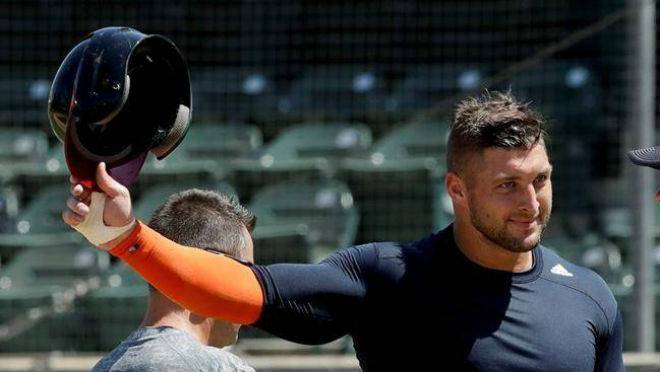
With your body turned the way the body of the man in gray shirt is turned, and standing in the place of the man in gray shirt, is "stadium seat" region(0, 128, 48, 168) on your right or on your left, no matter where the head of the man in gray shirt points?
on your left

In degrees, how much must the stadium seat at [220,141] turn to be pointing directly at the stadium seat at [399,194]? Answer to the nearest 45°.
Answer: approximately 45° to its left

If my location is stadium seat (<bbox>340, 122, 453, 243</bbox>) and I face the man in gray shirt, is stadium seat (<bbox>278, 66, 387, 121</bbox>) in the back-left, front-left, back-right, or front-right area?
back-right

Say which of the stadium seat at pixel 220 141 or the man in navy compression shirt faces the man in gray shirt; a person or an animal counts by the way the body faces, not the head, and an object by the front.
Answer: the stadium seat

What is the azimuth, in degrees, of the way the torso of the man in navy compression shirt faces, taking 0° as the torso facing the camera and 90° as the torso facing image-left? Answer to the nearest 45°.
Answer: approximately 315°

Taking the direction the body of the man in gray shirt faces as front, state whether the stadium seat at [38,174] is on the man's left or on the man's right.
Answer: on the man's left

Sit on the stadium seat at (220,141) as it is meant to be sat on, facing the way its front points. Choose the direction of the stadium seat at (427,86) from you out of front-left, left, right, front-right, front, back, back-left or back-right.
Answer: left

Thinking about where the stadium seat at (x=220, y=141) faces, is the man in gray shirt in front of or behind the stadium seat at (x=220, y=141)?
in front

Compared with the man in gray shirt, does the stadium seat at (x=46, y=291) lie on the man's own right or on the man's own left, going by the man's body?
on the man's own left

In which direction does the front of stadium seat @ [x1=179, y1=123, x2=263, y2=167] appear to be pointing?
toward the camera

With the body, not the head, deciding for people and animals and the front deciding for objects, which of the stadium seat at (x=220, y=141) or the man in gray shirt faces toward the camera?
the stadium seat

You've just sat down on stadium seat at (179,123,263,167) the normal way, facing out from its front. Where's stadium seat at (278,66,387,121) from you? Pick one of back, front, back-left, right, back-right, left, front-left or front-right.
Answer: left

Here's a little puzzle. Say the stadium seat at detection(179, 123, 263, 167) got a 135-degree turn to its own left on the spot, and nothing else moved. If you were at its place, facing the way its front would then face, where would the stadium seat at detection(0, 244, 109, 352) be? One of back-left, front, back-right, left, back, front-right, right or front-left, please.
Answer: back

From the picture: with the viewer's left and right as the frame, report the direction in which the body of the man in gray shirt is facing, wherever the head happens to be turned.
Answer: facing away from the viewer and to the right of the viewer

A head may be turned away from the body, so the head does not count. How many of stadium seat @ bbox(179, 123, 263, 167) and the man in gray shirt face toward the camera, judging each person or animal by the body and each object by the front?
1
